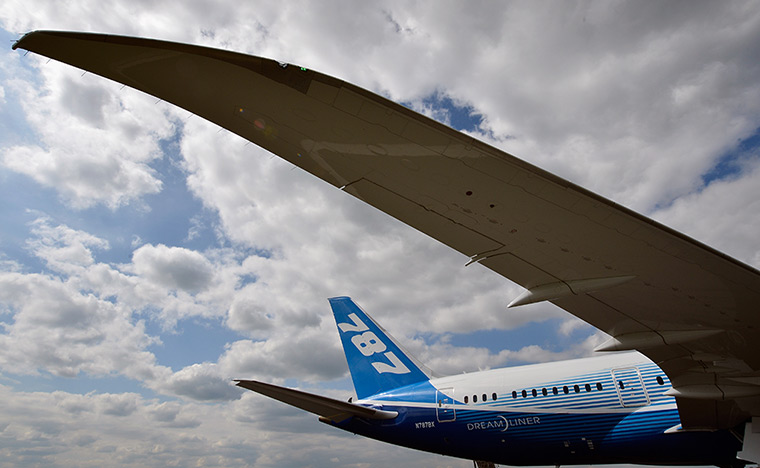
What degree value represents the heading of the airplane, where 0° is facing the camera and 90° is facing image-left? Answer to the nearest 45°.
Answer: approximately 315°
